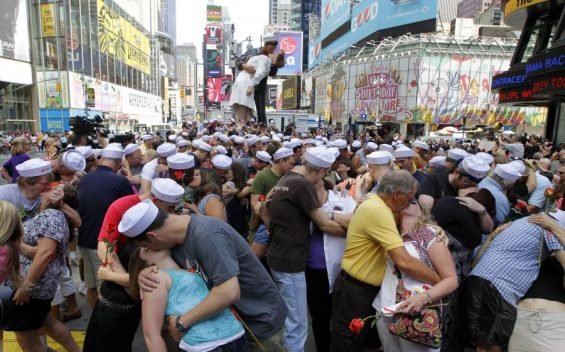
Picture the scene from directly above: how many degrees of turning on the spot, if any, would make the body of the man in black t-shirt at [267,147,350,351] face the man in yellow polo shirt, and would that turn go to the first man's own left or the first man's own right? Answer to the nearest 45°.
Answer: approximately 90° to the first man's own right

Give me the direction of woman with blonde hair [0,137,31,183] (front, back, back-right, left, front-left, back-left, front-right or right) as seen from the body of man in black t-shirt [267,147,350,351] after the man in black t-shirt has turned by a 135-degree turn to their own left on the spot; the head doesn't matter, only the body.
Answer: front-right

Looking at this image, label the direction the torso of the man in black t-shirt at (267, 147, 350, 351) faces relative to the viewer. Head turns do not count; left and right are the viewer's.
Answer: facing away from the viewer and to the right of the viewer
